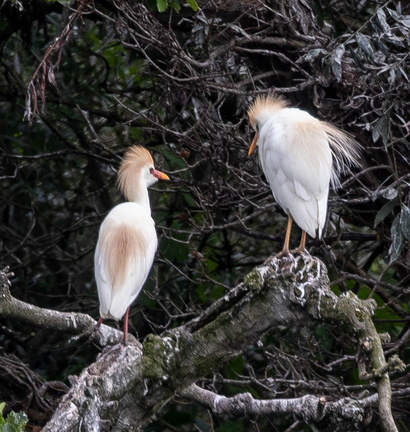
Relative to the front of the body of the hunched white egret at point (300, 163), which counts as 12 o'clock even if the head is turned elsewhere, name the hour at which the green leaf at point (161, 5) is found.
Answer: The green leaf is roughly at 12 o'clock from the hunched white egret.

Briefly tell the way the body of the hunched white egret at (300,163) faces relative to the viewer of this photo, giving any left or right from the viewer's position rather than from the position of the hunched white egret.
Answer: facing away from the viewer and to the left of the viewer

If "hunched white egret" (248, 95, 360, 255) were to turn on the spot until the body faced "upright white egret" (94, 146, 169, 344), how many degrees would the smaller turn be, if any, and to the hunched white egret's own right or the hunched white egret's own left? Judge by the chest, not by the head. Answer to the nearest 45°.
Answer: approximately 45° to the hunched white egret's own left
